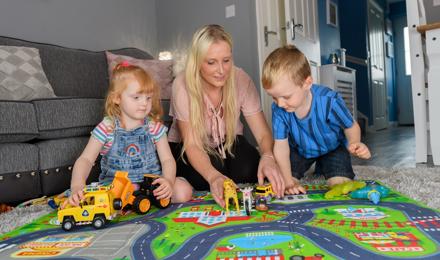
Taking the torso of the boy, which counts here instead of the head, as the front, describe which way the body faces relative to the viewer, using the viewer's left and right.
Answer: facing the viewer and to the left of the viewer

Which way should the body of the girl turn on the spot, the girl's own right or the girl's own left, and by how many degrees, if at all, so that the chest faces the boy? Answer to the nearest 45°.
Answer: approximately 90° to the girl's own left

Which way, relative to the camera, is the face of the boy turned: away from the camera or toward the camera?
toward the camera

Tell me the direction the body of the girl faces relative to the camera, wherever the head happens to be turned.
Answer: toward the camera

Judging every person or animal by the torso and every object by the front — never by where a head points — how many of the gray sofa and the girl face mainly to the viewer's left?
0

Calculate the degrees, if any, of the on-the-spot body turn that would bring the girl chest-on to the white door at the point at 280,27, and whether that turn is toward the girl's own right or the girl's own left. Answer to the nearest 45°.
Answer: approximately 135° to the girl's own left

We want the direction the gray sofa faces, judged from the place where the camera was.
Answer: facing the viewer and to the right of the viewer

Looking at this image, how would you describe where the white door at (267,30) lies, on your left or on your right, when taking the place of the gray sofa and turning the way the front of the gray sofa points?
on your left

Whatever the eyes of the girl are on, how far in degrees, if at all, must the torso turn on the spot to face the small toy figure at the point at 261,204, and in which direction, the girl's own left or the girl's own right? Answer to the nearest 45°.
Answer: approximately 45° to the girl's own left

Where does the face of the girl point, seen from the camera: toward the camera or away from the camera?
toward the camera

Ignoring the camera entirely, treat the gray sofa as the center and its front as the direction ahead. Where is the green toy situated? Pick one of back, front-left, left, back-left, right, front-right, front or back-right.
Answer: front

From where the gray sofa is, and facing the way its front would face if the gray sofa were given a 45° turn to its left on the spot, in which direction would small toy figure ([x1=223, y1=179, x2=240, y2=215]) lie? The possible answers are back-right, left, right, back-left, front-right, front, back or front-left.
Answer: front-right

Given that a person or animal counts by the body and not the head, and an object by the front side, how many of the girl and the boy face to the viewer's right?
0

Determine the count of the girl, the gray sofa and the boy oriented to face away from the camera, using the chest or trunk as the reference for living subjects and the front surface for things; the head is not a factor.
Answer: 0
